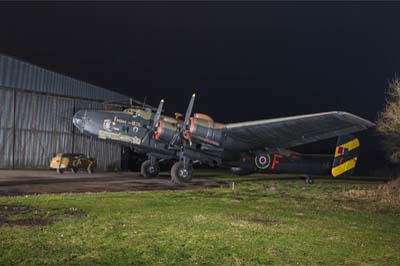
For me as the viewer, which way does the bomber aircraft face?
facing the viewer and to the left of the viewer
